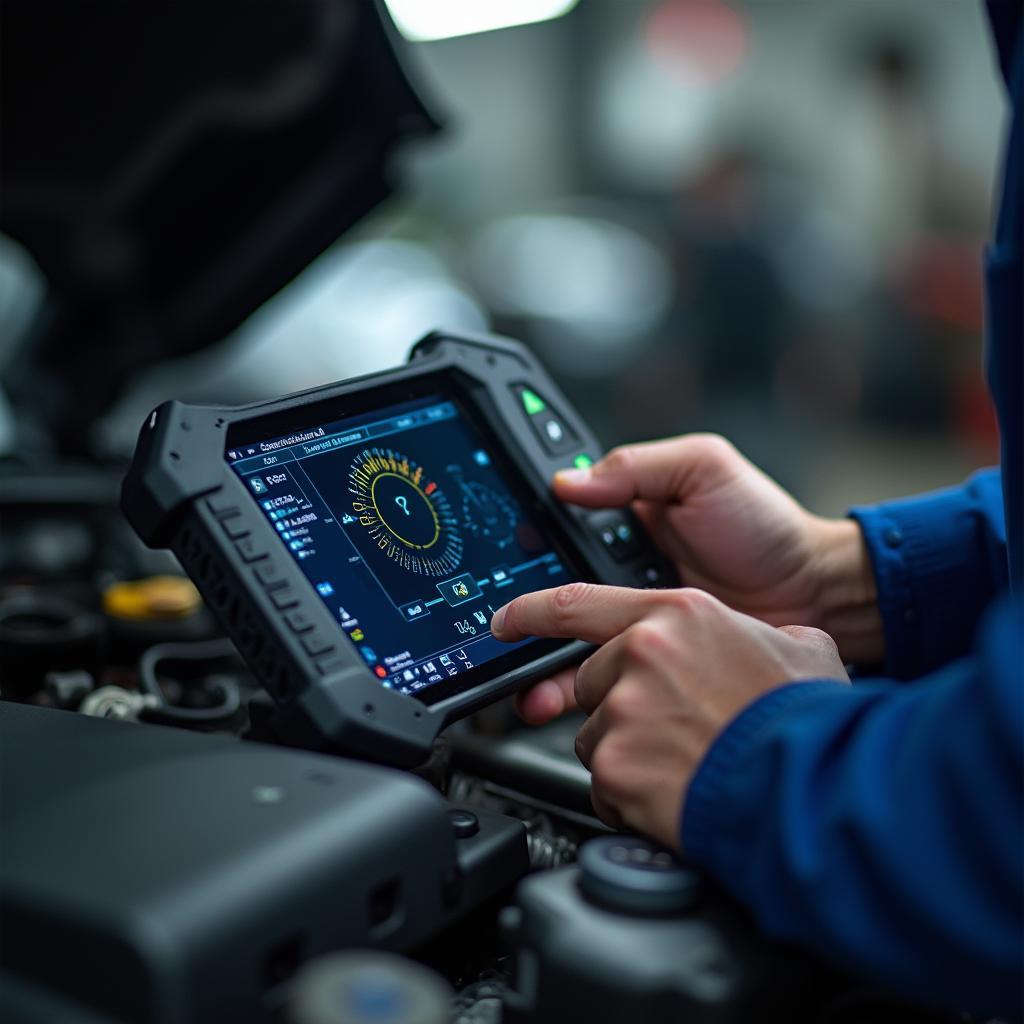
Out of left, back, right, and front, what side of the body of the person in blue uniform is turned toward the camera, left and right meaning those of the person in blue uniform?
left
